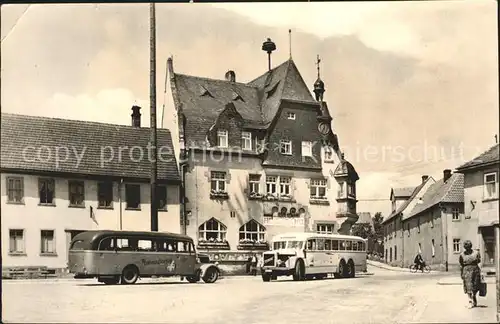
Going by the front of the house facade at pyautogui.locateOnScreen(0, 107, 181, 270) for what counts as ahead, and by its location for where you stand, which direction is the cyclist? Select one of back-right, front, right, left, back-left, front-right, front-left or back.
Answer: left

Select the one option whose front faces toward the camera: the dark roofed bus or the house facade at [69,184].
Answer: the house facade

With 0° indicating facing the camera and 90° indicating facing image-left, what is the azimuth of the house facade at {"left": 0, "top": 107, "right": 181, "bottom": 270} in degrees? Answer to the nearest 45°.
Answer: approximately 0°

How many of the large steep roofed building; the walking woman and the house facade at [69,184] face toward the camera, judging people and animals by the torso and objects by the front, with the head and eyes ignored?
3

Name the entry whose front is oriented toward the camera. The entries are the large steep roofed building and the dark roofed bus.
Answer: the large steep roofed building

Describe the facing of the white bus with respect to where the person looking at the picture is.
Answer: facing the viewer and to the left of the viewer

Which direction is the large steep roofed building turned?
toward the camera

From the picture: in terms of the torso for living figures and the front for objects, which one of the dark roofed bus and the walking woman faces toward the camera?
the walking woman

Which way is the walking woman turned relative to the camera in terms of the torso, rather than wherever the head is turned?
toward the camera
